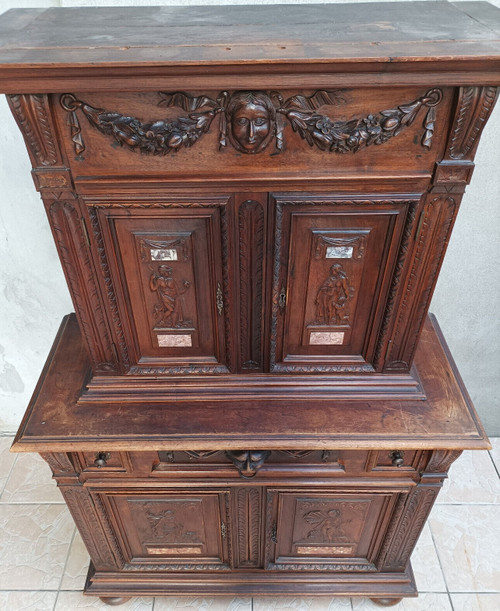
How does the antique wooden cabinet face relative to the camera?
toward the camera
